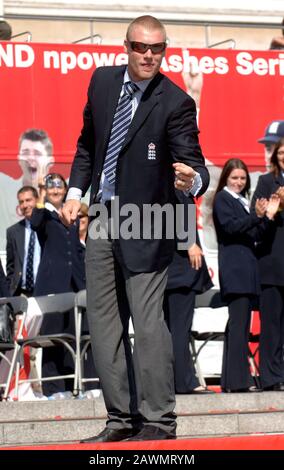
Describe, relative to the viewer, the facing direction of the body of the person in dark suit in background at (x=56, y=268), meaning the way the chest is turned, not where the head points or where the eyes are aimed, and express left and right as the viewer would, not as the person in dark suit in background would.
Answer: facing the viewer and to the right of the viewer

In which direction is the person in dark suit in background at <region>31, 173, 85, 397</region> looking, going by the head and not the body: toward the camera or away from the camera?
toward the camera

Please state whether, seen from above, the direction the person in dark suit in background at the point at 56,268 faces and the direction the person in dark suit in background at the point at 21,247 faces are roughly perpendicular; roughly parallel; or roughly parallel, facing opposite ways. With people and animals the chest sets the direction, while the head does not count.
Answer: roughly parallel

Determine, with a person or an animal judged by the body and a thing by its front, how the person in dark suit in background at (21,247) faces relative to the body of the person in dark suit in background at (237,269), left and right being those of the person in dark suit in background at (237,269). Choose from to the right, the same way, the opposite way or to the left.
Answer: the same way

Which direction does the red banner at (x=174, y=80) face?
toward the camera

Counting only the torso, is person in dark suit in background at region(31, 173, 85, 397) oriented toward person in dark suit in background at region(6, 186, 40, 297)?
no

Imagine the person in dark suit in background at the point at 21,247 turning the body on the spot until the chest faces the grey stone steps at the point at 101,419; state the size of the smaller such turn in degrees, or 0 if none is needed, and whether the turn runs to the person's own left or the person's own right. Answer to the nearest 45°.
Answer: approximately 45° to the person's own right

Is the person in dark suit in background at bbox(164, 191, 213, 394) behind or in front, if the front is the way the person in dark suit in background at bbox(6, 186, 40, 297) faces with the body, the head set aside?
in front

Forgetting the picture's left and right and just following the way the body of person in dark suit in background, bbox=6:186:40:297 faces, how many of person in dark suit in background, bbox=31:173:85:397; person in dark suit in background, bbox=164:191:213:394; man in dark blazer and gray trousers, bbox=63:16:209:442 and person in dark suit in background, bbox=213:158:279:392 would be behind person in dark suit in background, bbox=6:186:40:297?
0

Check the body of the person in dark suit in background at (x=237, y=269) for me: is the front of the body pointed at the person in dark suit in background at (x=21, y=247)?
no
